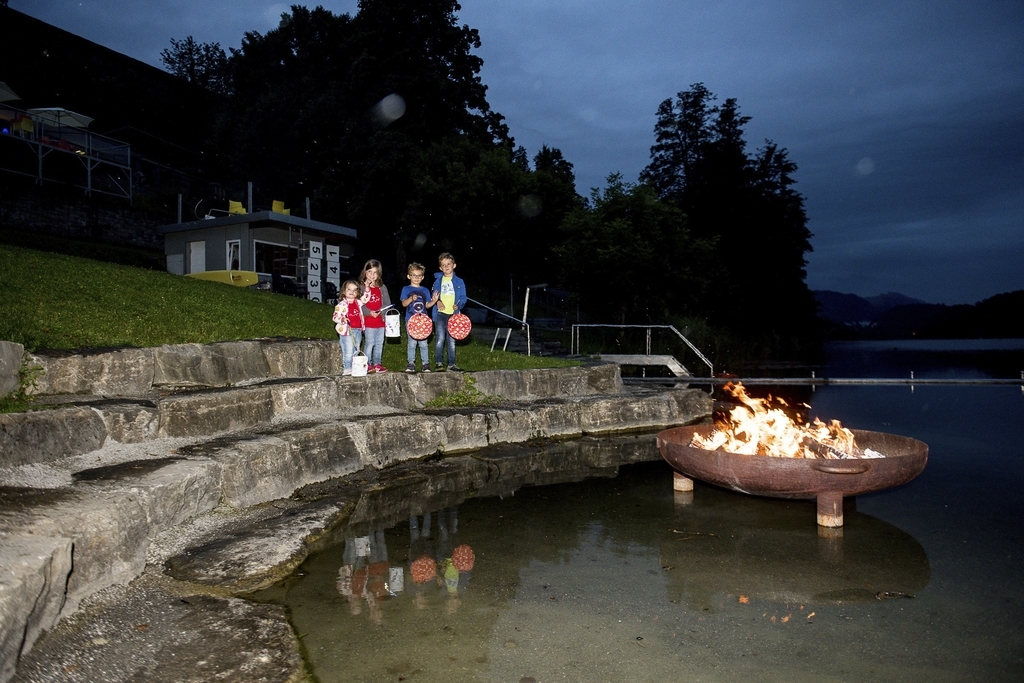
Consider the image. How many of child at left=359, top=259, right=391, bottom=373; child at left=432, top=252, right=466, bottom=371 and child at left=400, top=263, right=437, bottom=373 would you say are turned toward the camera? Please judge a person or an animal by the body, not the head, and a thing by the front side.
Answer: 3

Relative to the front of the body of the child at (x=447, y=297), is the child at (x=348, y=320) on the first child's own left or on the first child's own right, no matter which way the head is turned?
on the first child's own right

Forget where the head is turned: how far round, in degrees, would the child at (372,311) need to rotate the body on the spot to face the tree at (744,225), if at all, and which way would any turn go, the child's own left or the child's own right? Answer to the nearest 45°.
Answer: approximately 135° to the child's own left

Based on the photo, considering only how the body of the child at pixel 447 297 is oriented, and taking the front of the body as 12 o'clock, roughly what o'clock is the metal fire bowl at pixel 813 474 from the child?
The metal fire bowl is roughly at 11 o'clock from the child.

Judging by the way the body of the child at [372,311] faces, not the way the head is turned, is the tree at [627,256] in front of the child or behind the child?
behind

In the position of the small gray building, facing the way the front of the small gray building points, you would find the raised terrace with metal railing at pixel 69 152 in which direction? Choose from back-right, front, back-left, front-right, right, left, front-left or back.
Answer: back

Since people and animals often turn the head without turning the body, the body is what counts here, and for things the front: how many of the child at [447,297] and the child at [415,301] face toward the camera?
2

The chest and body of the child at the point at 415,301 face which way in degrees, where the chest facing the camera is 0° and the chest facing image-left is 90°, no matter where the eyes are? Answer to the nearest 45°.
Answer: approximately 0°

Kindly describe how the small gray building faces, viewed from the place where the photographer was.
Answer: facing the viewer and to the right of the viewer

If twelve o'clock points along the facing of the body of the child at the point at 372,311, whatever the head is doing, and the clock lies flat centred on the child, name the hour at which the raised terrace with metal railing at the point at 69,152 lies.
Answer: The raised terrace with metal railing is roughly at 5 o'clock from the child.
